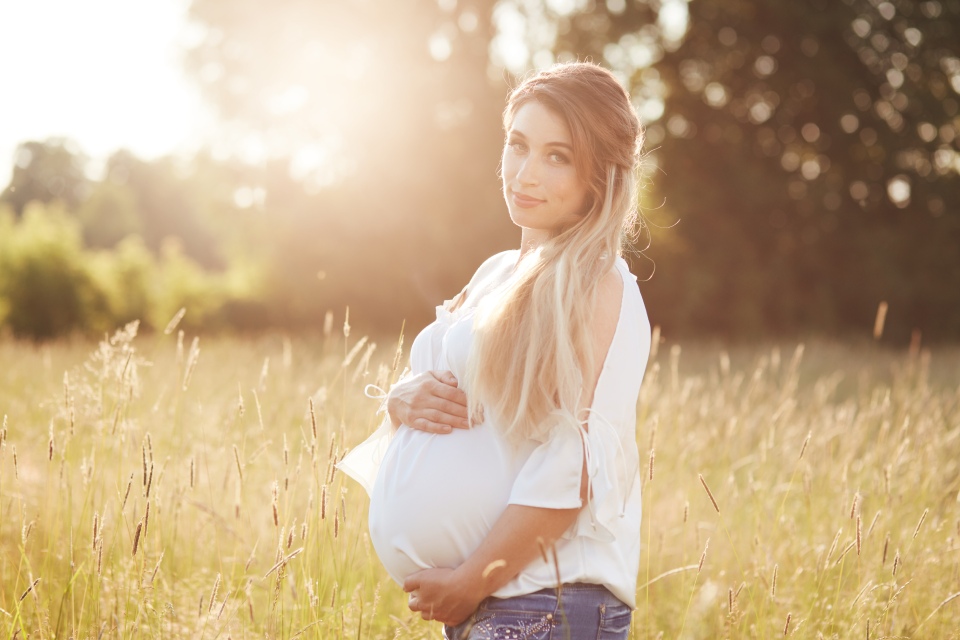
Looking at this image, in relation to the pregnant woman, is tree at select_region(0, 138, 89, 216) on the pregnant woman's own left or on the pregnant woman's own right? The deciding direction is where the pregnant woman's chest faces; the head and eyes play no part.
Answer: on the pregnant woman's own right

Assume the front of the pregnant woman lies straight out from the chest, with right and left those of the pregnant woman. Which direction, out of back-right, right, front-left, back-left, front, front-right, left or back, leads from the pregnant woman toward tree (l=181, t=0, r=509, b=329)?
back-right

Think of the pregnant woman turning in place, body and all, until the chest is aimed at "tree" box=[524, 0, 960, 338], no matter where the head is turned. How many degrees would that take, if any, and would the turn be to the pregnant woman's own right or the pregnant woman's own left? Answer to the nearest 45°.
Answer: approximately 135° to the pregnant woman's own right

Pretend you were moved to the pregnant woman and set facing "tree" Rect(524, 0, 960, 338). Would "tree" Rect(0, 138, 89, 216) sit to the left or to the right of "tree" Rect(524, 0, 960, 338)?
left
